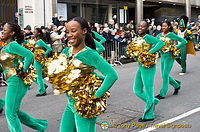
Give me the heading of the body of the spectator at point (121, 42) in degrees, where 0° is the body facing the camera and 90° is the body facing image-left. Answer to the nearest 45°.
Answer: approximately 45°

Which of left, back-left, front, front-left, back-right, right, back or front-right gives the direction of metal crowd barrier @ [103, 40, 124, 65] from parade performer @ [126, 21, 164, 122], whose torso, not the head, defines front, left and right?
back-right

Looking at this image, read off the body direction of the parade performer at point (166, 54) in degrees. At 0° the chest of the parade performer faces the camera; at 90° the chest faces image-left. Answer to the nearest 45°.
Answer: approximately 45°

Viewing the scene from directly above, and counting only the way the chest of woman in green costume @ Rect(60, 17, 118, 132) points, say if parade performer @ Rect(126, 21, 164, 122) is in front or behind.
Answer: behind

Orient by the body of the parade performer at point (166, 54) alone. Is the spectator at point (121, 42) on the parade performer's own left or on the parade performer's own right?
on the parade performer's own right
